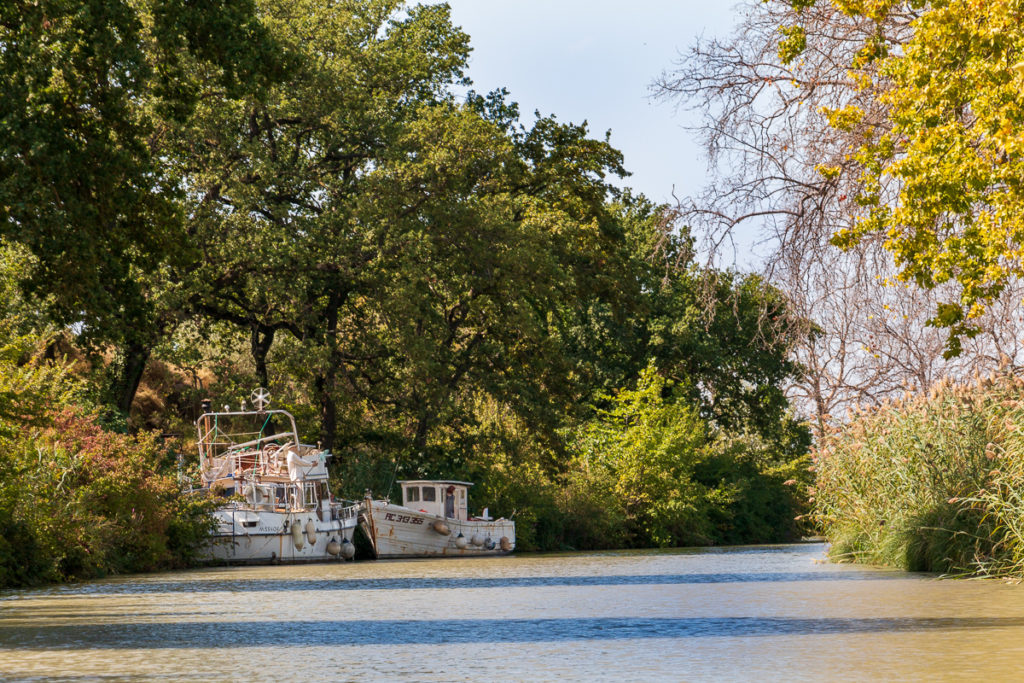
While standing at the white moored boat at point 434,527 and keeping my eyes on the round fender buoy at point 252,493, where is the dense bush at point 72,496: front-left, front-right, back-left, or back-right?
front-left

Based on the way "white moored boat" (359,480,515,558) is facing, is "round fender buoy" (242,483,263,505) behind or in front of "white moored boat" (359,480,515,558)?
in front

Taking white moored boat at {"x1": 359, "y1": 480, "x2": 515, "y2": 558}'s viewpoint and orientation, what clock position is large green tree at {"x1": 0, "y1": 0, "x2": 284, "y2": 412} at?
The large green tree is roughly at 11 o'clock from the white moored boat.

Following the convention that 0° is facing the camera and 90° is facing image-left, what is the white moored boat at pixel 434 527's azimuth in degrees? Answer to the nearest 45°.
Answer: approximately 45°
